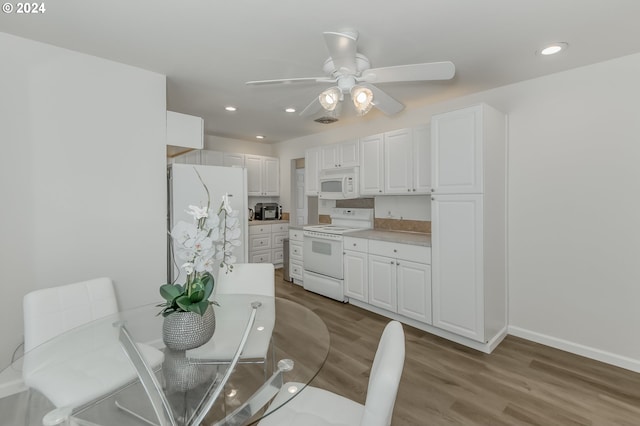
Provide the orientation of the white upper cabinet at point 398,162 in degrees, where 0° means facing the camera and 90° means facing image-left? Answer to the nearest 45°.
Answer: approximately 45°

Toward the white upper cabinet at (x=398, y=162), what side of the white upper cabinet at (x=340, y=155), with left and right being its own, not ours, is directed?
left

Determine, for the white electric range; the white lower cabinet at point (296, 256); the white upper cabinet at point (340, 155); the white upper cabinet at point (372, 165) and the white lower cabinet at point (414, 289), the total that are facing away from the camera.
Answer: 0

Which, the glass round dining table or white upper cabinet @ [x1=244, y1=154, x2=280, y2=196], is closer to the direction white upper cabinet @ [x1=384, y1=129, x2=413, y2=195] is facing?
the glass round dining table

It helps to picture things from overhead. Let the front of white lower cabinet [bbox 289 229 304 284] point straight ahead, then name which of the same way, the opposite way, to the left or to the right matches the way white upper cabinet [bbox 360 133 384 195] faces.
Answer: the same way

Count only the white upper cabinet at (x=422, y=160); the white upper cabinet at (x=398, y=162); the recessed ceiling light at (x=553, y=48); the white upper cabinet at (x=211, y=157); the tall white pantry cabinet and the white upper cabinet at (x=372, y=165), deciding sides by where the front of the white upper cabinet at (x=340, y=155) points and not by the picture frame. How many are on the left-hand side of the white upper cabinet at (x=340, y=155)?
5

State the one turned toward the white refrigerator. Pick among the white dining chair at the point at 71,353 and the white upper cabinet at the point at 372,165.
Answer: the white upper cabinet

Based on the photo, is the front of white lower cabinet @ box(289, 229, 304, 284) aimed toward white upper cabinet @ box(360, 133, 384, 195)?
no

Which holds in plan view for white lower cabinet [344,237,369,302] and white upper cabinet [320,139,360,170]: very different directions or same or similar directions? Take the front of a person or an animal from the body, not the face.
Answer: same or similar directions

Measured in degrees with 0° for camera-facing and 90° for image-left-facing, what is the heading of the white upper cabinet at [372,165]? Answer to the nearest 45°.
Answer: approximately 45°

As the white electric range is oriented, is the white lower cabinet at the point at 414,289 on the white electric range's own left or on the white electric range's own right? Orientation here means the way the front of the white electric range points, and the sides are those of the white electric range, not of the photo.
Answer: on the white electric range's own left

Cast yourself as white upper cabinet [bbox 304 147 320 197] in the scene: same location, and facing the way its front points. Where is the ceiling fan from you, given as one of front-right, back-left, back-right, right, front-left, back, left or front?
front-left

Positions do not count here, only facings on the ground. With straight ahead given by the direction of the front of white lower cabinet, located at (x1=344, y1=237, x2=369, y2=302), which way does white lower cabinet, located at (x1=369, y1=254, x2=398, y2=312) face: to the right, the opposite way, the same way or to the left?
the same way

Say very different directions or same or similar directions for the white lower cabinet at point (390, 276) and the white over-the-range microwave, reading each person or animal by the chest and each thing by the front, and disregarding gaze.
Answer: same or similar directions

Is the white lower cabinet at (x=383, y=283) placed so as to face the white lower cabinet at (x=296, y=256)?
no

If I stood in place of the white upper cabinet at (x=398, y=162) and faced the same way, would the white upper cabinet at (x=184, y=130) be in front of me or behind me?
in front

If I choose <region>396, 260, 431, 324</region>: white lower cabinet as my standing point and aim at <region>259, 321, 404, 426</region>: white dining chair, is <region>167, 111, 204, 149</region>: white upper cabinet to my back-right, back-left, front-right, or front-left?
front-right

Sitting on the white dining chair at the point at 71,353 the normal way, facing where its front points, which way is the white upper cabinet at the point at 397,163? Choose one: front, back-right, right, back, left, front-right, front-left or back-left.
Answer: front-left

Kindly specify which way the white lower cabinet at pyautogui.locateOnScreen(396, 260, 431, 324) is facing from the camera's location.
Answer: facing the viewer and to the left of the viewer

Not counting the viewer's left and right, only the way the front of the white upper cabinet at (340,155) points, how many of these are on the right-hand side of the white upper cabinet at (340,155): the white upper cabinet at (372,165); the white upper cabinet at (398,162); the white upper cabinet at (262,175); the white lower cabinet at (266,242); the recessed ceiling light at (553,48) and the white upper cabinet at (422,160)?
2
